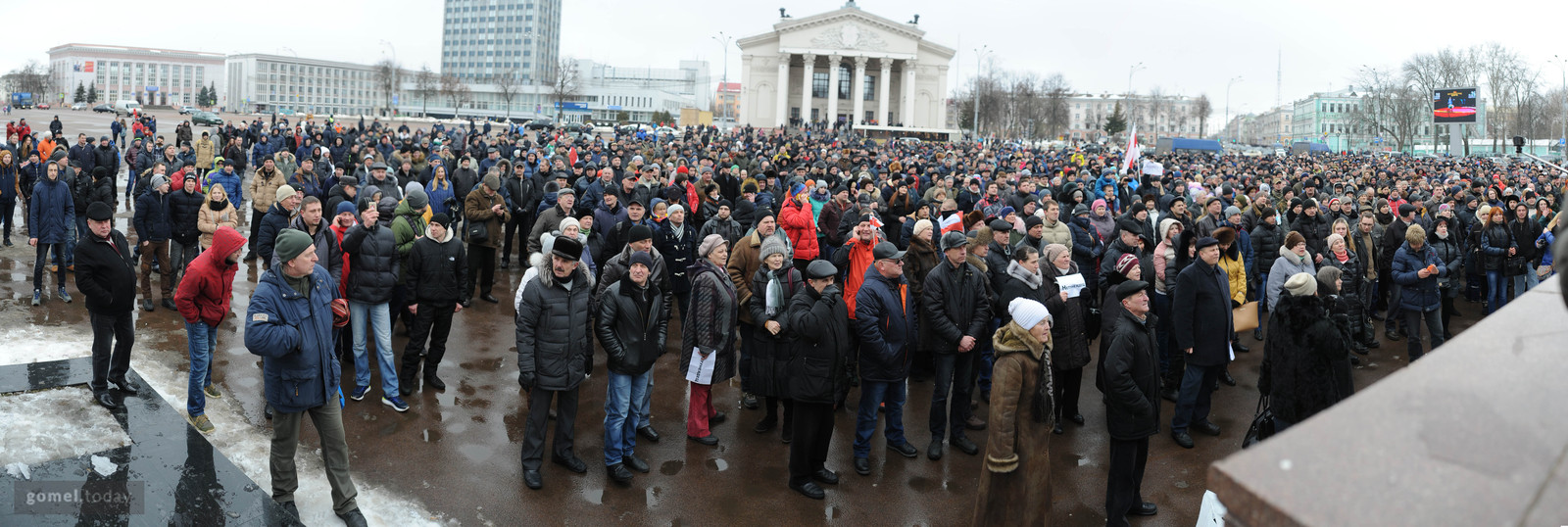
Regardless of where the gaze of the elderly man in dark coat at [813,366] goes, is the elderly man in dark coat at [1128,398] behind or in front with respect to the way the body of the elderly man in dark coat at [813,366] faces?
in front

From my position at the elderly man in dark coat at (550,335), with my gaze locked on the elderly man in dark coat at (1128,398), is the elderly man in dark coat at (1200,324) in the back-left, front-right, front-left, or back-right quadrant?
front-left

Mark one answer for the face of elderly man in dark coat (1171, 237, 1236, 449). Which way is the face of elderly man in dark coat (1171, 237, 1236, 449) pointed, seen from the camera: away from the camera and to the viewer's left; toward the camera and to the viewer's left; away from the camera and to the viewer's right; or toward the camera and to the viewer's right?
toward the camera and to the viewer's right

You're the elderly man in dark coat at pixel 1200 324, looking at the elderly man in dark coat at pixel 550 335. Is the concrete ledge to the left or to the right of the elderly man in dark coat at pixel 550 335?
left

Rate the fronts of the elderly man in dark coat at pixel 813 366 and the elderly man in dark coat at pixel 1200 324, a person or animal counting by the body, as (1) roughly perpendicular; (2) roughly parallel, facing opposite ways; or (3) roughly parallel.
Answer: roughly parallel

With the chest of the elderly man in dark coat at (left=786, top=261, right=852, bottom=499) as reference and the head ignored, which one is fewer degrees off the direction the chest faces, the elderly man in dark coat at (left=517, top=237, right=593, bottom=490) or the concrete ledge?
the concrete ledge

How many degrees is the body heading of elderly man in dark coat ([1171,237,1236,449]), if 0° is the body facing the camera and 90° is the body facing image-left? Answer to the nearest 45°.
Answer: approximately 315°

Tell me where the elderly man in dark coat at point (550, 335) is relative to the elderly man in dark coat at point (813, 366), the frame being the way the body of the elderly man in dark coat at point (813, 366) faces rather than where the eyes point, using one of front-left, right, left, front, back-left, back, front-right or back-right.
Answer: back-right

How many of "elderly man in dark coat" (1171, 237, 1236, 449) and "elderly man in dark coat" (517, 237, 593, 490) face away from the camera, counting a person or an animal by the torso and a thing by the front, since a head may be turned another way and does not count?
0

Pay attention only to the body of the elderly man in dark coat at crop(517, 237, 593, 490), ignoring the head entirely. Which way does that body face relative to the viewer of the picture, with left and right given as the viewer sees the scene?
facing the viewer and to the right of the viewer
